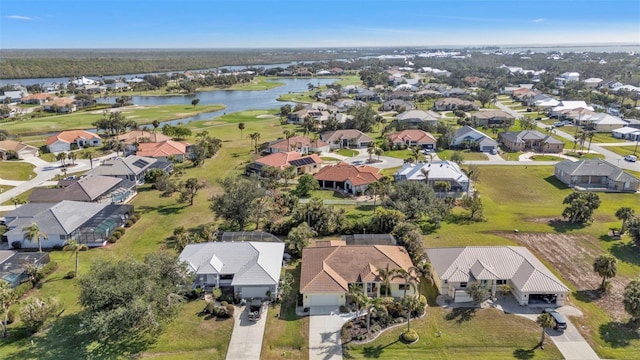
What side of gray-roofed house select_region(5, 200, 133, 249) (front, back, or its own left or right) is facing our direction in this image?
left

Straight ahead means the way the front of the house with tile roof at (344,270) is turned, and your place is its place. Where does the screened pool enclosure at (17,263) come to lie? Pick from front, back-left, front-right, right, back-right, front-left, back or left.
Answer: right

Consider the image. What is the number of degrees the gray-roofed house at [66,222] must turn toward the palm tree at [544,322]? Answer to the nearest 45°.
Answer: approximately 135° to its left

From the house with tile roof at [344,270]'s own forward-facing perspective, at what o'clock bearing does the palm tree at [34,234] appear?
The palm tree is roughly at 3 o'clock from the house with tile roof.

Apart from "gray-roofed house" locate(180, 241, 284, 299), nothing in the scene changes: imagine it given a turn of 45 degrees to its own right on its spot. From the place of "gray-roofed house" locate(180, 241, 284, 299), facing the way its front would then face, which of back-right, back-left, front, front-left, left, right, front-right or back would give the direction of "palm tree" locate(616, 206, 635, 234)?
back-left

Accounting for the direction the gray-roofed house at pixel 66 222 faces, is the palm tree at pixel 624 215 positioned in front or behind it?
behind

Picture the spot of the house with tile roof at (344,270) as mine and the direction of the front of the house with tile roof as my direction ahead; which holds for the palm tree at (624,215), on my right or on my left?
on my left

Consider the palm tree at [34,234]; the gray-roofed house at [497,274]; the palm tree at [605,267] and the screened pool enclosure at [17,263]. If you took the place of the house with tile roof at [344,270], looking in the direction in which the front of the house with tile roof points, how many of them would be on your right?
2

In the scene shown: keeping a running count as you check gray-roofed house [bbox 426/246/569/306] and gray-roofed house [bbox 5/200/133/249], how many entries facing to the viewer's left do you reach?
1

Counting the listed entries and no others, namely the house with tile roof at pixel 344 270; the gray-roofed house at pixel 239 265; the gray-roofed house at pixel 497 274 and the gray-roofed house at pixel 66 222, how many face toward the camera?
3

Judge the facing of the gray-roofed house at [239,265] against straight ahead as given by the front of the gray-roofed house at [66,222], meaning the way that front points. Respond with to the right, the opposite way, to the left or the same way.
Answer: to the left

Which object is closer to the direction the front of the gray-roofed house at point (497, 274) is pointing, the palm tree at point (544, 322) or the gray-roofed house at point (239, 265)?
the palm tree

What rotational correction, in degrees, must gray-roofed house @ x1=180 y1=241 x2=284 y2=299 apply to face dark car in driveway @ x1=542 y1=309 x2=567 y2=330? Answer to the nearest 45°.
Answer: approximately 45° to its left

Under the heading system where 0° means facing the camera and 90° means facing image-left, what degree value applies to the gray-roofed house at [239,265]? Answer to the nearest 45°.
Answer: approximately 0°

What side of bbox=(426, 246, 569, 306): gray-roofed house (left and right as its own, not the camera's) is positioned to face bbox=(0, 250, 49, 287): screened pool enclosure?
right
